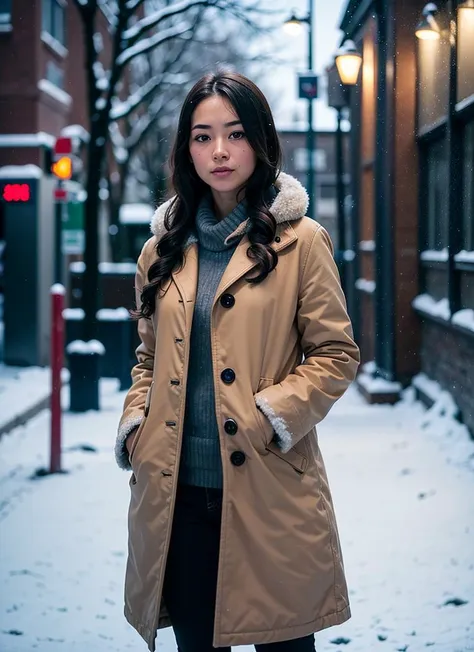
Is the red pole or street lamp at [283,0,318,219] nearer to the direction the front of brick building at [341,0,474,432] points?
the red pole

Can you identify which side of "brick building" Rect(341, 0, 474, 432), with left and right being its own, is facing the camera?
left
